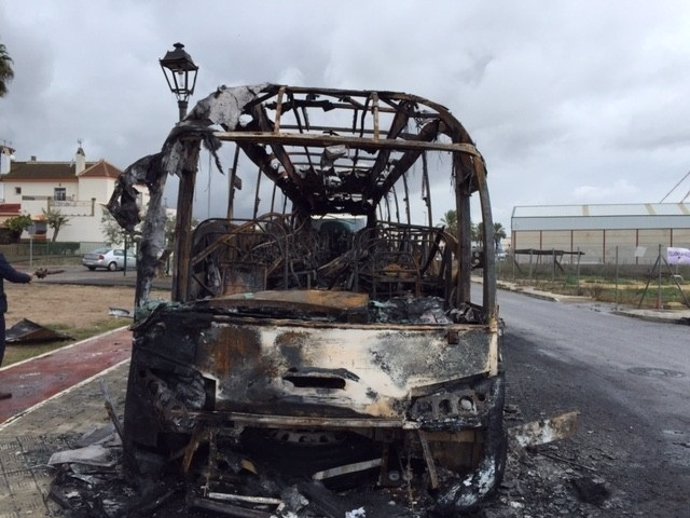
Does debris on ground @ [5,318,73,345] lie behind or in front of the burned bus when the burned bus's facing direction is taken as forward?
behind

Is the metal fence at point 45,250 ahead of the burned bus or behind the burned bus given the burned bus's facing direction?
behind

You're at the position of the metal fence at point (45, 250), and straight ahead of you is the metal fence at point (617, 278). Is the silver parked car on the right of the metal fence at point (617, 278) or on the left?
right

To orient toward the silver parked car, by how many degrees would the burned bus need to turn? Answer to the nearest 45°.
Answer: approximately 180°

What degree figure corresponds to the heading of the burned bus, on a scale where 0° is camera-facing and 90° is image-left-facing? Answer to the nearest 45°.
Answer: approximately 0°
